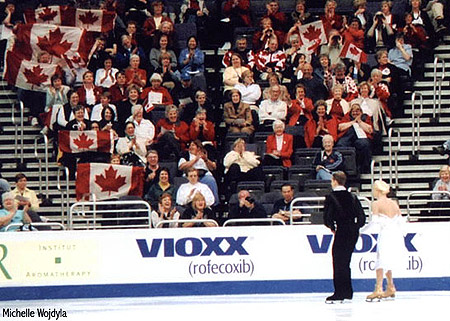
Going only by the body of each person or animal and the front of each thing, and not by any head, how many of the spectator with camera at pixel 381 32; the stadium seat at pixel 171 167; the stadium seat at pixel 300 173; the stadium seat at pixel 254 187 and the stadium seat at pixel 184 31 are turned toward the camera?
5

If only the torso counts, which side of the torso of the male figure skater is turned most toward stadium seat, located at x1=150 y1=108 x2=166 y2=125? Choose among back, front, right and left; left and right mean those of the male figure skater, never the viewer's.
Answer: front

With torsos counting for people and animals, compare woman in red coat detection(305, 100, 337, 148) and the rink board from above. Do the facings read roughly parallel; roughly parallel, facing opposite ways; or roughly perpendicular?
roughly parallel

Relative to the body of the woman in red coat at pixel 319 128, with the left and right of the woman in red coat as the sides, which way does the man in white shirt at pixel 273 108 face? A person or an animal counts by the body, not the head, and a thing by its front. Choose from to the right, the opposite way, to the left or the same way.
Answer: the same way

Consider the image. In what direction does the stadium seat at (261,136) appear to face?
toward the camera

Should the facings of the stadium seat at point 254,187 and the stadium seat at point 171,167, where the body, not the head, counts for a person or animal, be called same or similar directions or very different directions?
same or similar directions

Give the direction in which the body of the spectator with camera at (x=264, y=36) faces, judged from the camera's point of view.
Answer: toward the camera

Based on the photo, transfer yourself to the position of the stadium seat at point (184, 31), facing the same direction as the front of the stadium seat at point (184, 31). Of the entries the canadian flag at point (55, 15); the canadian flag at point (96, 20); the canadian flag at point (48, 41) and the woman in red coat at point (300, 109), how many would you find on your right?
3

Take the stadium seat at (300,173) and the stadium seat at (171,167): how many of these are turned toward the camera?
2

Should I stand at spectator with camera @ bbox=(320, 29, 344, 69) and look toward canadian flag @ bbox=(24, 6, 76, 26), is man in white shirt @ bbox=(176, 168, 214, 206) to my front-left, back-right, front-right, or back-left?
front-left

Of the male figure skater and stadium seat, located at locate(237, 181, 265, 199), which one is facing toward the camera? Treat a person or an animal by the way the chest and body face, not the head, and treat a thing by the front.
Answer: the stadium seat

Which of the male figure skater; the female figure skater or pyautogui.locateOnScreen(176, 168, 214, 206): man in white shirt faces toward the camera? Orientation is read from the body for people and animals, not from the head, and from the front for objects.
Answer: the man in white shirt

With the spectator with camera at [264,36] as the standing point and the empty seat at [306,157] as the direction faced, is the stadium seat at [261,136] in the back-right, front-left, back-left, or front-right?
front-right

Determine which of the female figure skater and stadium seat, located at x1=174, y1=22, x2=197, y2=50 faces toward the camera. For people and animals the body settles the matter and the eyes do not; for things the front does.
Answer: the stadium seat

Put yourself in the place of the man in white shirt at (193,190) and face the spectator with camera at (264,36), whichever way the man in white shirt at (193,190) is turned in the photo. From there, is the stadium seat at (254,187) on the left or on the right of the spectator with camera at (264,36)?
right
